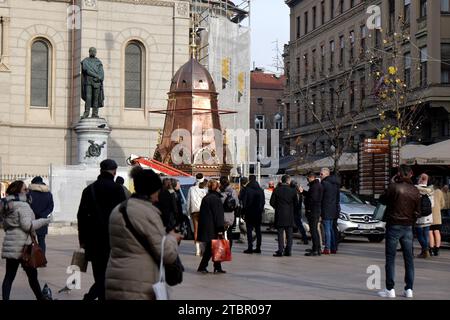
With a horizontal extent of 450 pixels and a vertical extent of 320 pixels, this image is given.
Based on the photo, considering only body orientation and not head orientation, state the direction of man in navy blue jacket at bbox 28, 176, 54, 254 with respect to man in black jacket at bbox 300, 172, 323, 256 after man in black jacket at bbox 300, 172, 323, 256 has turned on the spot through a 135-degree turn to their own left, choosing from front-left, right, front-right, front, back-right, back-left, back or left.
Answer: right

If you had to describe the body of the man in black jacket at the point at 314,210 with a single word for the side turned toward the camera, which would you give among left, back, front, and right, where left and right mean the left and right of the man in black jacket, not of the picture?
left

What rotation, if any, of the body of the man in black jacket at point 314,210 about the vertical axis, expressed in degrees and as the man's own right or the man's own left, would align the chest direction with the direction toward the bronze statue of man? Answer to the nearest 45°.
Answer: approximately 45° to the man's own right

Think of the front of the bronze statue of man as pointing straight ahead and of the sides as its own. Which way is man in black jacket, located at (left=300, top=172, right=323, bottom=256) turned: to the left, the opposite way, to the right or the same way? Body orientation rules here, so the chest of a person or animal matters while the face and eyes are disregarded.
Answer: to the right

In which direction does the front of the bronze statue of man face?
toward the camera

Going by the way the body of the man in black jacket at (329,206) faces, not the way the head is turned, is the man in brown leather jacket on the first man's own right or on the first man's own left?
on the first man's own left

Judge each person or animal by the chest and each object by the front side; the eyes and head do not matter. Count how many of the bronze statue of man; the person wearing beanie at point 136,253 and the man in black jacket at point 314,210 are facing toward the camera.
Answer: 1

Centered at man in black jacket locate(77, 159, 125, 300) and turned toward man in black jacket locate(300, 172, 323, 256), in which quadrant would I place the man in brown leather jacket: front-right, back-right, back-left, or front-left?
front-right

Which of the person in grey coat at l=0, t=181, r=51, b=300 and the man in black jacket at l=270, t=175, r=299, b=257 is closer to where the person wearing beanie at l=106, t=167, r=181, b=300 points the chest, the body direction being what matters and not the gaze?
the man in black jacket

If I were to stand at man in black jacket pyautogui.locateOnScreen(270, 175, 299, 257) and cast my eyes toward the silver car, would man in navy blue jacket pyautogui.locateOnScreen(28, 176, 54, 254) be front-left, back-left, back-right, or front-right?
back-left
